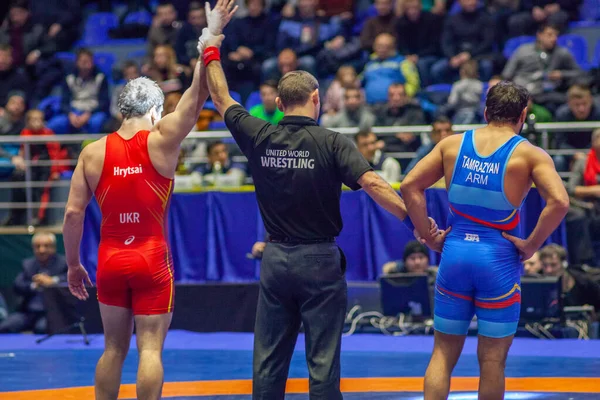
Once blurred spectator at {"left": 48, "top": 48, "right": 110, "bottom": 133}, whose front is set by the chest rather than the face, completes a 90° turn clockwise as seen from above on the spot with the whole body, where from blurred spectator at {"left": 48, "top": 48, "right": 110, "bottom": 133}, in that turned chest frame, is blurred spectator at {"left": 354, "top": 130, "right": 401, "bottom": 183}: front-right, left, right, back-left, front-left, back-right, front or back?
back-left

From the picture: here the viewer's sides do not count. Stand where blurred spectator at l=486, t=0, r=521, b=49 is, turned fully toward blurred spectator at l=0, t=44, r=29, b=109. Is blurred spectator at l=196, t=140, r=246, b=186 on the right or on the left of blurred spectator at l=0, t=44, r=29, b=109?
left

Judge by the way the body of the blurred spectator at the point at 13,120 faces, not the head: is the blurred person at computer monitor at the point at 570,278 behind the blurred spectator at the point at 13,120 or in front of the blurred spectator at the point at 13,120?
in front

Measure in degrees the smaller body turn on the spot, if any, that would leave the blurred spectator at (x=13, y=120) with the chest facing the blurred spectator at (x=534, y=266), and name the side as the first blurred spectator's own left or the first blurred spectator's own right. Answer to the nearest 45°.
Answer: approximately 45° to the first blurred spectator's own left

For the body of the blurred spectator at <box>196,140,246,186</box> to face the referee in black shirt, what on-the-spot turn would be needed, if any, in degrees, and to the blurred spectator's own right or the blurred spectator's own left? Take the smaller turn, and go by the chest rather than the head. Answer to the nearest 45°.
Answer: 0° — they already face them

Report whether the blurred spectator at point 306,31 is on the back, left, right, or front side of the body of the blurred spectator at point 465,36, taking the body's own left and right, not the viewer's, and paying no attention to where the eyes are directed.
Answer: right

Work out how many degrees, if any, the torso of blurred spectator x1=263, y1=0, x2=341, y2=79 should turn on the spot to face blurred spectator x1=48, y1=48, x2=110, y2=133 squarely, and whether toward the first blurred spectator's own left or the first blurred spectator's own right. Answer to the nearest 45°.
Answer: approximately 90° to the first blurred spectator's own right

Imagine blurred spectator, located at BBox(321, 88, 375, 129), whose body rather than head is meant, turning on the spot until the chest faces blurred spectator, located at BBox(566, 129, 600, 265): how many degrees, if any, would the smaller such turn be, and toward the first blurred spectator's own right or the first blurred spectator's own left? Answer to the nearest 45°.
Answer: approximately 45° to the first blurred spectator's own left

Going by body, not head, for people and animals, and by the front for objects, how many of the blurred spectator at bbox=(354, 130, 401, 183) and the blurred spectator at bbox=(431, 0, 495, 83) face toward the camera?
2
